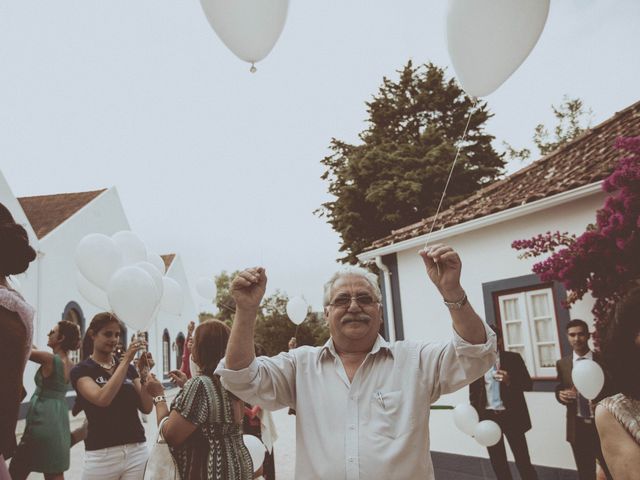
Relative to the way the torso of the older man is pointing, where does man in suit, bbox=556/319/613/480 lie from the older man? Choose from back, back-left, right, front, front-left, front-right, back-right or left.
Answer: back-left

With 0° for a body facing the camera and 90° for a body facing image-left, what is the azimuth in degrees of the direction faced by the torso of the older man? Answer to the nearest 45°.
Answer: approximately 0°

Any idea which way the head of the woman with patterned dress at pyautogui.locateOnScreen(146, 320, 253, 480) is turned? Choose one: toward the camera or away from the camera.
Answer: away from the camera

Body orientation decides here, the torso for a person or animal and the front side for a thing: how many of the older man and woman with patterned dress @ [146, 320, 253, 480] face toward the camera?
1

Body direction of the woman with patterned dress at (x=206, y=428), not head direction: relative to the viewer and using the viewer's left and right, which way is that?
facing away from the viewer and to the left of the viewer
